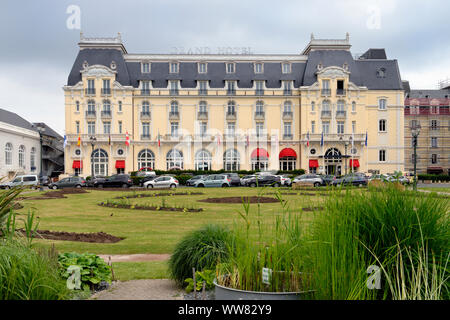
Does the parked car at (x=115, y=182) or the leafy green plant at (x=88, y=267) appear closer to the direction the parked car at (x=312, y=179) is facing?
the parked car

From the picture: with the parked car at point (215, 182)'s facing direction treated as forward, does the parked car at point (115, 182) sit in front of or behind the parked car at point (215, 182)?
in front

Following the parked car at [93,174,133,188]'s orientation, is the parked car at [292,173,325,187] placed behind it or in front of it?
behind

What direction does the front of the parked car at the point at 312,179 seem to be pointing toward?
to the viewer's left

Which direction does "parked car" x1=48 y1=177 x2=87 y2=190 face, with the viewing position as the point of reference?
facing to the left of the viewer

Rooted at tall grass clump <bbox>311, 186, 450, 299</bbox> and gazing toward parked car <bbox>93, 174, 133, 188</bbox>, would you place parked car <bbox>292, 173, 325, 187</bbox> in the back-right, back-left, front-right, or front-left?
front-right

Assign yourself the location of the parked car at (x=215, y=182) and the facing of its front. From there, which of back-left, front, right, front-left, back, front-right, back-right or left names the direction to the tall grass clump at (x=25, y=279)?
left

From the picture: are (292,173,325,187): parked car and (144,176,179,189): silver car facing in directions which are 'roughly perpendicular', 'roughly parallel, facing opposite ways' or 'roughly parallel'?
roughly parallel

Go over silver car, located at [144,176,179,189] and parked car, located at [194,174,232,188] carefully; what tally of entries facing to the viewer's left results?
2

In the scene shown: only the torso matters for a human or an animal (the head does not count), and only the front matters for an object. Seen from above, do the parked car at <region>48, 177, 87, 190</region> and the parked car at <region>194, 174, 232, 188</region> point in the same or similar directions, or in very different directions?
same or similar directions

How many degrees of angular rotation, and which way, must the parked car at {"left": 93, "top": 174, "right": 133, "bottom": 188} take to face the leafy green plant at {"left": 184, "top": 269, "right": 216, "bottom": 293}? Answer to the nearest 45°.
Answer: approximately 90° to its left

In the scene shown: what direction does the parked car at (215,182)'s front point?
to the viewer's left

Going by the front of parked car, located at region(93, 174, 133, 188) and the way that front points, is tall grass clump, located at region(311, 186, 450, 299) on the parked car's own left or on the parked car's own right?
on the parked car's own left
